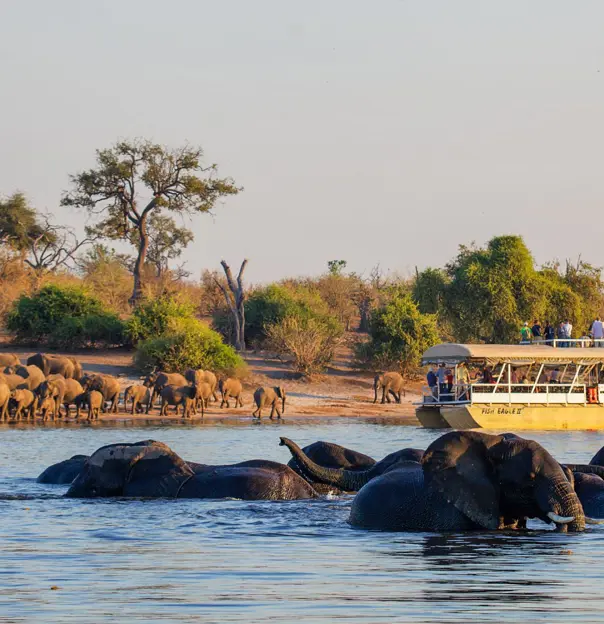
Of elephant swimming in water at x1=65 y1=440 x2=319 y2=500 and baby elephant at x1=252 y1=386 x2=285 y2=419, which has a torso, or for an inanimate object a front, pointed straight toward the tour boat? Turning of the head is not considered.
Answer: the baby elephant

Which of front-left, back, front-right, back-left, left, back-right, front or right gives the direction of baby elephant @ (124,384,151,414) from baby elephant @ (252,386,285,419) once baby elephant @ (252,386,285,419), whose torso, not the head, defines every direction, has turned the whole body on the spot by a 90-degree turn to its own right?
right

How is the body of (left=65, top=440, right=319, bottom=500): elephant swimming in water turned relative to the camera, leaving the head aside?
to the viewer's left

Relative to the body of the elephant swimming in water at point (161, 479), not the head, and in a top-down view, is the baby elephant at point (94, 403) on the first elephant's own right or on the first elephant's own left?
on the first elephant's own right

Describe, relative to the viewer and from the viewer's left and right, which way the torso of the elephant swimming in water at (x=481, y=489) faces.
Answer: facing to the right of the viewer

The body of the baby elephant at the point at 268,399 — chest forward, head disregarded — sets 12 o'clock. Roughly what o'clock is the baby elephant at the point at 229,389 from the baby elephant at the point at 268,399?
the baby elephant at the point at 229,389 is roughly at 8 o'clock from the baby elephant at the point at 268,399.

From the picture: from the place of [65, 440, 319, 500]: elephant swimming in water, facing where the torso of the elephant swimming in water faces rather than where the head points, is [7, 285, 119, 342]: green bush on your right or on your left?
on your right

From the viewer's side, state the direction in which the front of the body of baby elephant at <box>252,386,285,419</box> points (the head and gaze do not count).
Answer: to the viewer's right

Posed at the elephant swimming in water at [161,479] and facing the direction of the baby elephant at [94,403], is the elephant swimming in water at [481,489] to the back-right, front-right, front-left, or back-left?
back-right

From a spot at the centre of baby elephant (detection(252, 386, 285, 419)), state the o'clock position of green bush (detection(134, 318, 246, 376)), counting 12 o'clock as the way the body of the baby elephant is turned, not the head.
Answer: The green bush is roughly at 8 o'clock from the baby elephant.

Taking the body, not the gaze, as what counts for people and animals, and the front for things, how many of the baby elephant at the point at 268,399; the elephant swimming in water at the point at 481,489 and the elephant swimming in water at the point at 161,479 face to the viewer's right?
2

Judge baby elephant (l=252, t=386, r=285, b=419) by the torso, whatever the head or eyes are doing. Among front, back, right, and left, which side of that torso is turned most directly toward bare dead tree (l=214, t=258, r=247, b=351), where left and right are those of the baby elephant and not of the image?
left

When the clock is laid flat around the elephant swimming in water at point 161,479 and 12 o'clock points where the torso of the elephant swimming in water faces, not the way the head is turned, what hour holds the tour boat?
The tour boat is roughly at 4 o'clock from the elephant swimming in water.

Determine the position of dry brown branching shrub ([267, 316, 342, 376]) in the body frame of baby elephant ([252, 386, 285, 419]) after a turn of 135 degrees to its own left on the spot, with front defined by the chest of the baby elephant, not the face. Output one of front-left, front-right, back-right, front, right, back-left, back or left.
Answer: front-right

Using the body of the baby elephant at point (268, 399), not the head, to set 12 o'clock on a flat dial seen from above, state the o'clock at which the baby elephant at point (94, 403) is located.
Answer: the baby elephant at point (94, 403) is roughly at 5 o'clock from the baby elephant at point (268, 399).

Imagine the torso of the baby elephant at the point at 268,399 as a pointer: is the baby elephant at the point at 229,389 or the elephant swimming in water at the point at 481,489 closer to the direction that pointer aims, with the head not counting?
the elephant swimming in water

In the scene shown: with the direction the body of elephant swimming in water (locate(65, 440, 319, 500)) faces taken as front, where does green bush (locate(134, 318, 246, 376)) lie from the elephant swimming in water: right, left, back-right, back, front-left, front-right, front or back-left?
right
